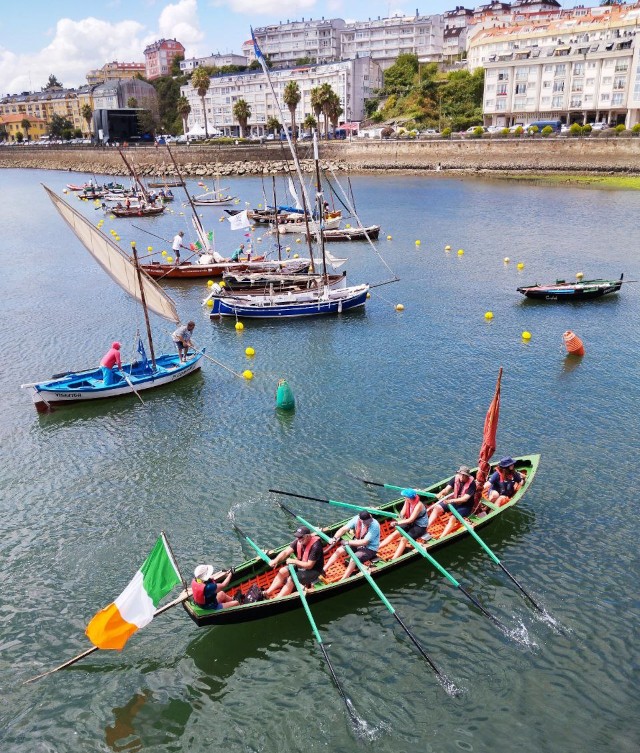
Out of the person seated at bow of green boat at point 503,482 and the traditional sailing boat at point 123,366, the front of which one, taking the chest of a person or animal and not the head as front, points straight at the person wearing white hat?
the person seated at bow of green boat

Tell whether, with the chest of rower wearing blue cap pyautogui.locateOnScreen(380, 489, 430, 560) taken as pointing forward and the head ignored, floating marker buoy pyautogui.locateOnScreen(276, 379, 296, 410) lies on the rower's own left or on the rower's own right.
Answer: on the rower's own right

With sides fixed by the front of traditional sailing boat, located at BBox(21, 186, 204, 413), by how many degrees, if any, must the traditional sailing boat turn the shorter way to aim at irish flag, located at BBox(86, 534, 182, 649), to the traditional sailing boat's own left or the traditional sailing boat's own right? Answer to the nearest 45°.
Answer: approximately 135° to the traditional sailing boat's own right

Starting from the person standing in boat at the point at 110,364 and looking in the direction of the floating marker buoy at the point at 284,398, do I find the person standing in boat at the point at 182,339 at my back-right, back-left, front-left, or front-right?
front-left

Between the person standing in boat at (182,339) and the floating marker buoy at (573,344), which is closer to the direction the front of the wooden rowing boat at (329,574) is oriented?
the floating marker buoy

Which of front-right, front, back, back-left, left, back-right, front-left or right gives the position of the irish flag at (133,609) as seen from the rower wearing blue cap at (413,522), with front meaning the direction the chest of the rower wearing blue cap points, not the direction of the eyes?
front

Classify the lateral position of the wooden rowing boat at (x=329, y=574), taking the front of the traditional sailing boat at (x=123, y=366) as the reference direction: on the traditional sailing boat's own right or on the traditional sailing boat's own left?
on the traditional sailing boat's own right

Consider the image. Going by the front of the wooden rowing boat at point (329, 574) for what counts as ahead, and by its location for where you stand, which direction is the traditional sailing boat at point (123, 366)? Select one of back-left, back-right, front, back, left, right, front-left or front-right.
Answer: left

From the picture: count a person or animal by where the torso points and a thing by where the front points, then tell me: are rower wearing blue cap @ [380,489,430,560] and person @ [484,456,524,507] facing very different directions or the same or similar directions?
same or similar directions

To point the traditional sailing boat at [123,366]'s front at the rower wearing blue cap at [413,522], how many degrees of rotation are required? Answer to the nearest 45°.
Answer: approximately 90° to its right

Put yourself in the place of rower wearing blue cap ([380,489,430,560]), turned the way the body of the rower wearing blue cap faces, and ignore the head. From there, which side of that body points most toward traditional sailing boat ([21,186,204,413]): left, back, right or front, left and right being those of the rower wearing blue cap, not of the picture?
right

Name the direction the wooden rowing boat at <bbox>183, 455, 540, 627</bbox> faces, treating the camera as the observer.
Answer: facing away from the viewer and to the right of the viewer

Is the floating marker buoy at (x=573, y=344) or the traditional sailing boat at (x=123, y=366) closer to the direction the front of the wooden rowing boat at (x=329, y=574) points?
the floating marker buoy

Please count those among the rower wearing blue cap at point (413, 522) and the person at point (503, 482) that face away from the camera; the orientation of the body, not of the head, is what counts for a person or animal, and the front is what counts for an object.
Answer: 0

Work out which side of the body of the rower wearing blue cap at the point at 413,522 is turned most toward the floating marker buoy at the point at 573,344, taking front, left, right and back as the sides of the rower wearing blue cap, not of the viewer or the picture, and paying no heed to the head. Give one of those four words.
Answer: back

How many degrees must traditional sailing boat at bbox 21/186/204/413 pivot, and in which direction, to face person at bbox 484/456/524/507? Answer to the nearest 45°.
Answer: approximately 90° to its right
